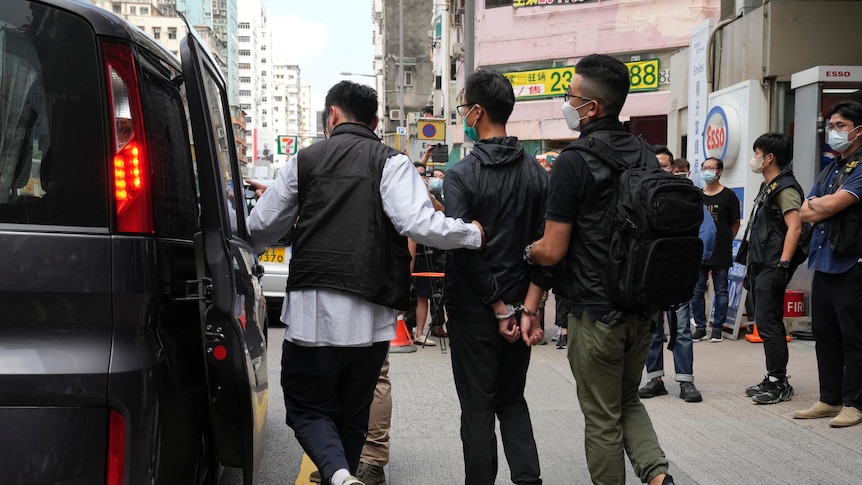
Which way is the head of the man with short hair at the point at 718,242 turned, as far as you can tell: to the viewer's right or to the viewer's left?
to the viewer's left

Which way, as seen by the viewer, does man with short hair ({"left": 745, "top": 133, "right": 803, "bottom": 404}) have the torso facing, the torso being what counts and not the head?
to the viewer's left

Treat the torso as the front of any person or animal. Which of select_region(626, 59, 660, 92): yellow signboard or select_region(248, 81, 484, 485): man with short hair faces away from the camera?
the man with short hair

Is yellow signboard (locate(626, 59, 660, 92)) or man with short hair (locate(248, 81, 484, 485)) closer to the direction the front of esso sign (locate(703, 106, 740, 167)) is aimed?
the man with short hair

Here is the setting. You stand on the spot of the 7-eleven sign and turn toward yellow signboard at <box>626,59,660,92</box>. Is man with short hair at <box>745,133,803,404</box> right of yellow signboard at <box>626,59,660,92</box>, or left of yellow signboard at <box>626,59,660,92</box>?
right

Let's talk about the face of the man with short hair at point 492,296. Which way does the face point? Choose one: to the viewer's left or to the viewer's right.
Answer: to the viewer's left
